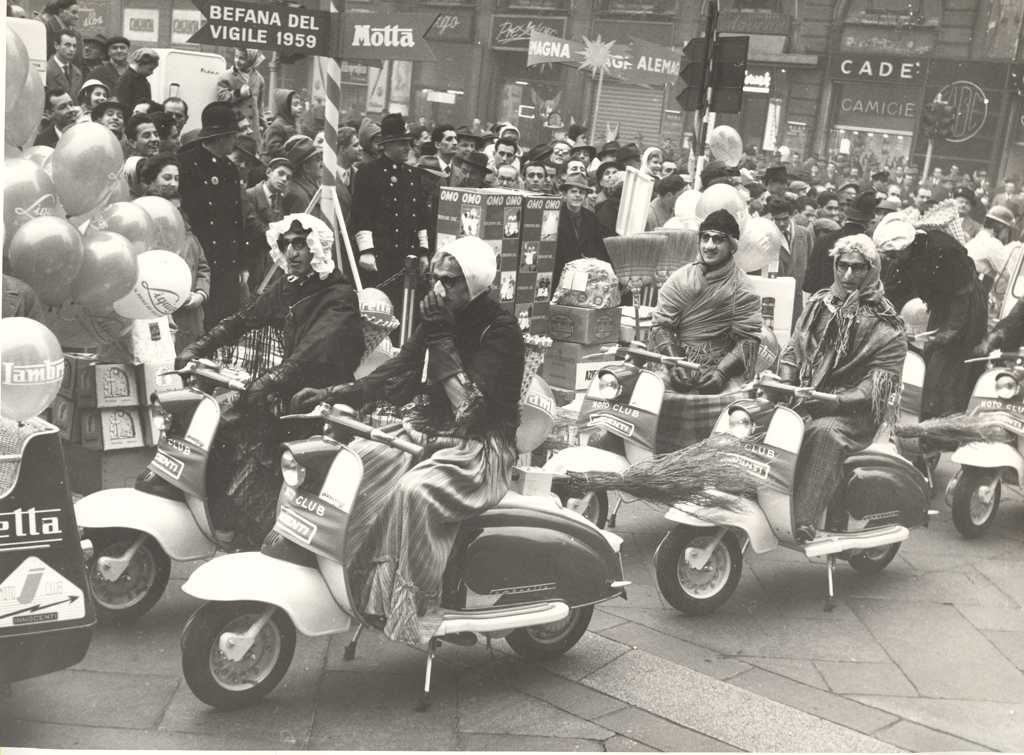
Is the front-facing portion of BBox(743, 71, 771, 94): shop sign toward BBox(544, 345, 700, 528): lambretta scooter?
yes

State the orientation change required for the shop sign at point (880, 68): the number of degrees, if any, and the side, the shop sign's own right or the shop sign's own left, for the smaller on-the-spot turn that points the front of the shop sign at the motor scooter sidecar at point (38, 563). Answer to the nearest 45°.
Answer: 0° — it already faces it

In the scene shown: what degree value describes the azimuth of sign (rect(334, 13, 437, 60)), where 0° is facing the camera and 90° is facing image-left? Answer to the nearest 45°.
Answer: approximately 0°

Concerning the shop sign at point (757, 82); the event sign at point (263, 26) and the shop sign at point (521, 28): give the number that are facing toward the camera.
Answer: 3

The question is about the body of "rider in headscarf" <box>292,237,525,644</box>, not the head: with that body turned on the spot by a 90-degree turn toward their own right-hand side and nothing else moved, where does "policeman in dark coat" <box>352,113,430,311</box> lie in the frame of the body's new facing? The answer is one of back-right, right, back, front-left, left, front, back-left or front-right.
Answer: front-right

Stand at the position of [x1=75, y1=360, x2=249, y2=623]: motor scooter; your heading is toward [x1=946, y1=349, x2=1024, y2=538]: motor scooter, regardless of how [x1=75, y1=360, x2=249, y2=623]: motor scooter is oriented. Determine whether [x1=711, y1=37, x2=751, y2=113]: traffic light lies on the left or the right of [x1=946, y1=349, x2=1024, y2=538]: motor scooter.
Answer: left

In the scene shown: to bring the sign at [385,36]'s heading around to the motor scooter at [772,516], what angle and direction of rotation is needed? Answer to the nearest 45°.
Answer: approximately 45° to its left

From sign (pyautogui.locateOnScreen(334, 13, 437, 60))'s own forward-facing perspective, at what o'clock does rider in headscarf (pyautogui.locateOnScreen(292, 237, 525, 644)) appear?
The rider in headscarf is roughly at 12 o'clock from the sign.

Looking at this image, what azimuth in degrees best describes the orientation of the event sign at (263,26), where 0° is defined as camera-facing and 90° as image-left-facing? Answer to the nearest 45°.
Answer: approximately 0°
